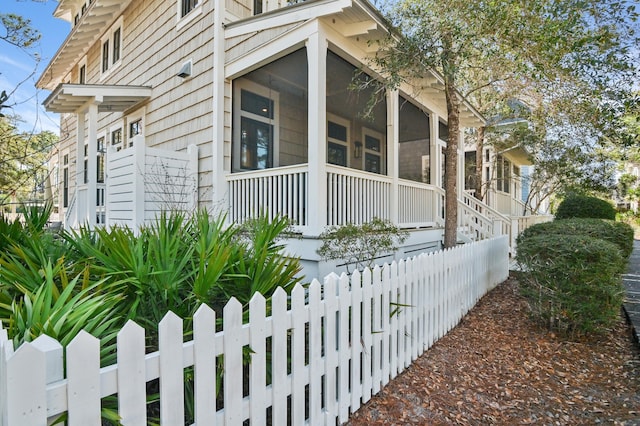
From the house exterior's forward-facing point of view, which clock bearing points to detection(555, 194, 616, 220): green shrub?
The green shrub is roughly at 10 o'clock from the house exterior.

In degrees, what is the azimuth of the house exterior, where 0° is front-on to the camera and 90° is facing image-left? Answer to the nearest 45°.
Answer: approximately 315°

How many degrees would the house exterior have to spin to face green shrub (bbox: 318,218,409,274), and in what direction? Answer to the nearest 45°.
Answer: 0° — it already faces it

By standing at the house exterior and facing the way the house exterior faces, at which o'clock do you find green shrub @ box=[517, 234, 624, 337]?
The green shrub is roughly at 12 o'clock from the house exterior.

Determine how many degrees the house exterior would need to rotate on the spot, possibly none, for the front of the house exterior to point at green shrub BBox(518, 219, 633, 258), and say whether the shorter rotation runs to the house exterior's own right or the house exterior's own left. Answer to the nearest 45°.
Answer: approximately 45° to the house exterior's own left
